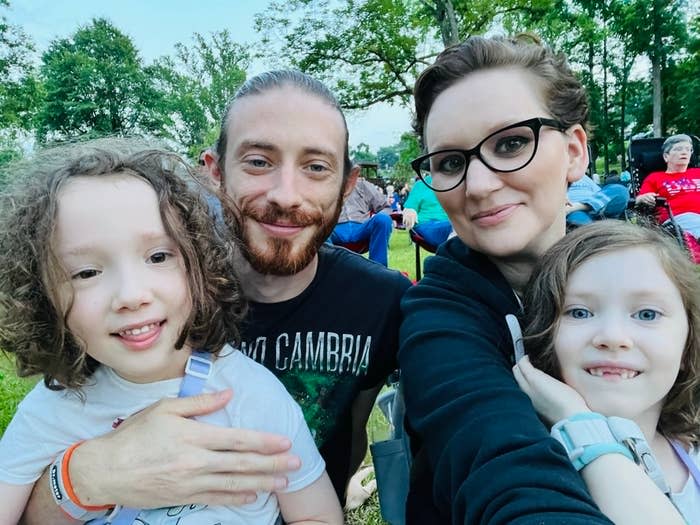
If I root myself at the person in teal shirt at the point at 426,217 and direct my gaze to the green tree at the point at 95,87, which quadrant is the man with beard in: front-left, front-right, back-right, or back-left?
back-left

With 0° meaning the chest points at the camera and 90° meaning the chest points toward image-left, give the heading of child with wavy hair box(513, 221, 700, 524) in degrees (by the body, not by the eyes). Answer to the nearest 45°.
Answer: approximately 0°

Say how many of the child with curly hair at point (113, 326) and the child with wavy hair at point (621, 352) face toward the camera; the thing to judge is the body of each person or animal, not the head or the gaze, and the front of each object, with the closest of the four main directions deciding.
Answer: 2

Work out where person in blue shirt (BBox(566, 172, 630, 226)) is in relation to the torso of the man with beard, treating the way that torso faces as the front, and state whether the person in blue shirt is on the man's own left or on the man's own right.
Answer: on the man's own left

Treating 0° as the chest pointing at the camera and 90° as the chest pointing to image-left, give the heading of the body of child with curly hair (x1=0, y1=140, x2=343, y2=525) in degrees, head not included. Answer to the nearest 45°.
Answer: approximately 0°

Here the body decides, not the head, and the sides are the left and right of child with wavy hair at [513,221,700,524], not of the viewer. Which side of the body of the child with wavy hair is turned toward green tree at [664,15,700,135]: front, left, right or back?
back

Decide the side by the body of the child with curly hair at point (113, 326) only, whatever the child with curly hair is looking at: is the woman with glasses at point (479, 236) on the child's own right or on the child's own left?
on the child's own left
